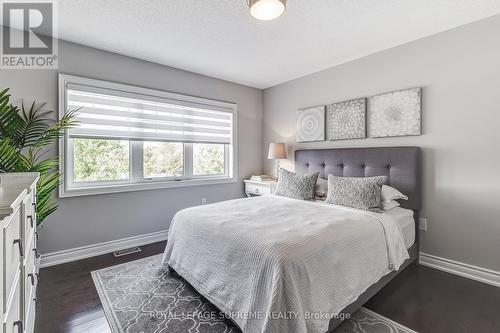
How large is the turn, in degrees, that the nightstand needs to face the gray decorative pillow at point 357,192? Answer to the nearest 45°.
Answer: approximately 90° to its left

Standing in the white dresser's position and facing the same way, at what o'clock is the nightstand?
The nightstand is roughly at 11 o'clock from the white dresser.

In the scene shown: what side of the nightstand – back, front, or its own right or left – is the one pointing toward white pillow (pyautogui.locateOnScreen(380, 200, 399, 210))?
left

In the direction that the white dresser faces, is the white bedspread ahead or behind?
ahead

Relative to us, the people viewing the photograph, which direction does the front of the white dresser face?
facing to the right of the viewer

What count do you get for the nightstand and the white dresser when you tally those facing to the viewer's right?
1

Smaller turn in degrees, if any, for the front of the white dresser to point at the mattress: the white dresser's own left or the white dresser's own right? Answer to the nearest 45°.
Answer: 0° — it already faces it

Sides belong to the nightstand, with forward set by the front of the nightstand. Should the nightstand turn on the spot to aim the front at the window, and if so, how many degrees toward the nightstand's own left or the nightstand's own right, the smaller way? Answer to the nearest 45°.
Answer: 0° — it already faces it

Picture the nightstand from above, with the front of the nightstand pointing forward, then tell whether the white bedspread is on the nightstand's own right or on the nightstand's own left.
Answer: on the nightstand's own left

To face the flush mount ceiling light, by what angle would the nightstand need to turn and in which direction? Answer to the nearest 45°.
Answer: approximately 45° to its left

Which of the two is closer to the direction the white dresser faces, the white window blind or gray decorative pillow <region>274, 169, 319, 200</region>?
the gray decorative pillow

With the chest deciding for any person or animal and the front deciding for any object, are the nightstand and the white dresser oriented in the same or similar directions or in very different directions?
very different directions

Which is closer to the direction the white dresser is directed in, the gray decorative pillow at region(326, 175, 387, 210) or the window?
the gray decorative pillow

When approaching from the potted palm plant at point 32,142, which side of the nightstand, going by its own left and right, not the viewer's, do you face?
front
